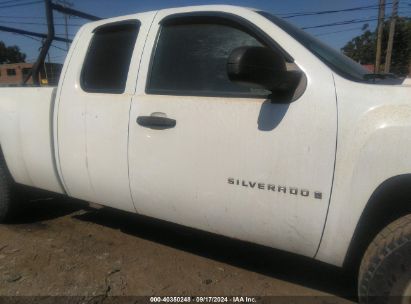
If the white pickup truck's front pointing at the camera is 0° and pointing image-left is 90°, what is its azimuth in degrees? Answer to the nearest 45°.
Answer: approximately 315°
